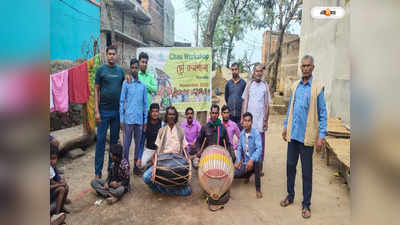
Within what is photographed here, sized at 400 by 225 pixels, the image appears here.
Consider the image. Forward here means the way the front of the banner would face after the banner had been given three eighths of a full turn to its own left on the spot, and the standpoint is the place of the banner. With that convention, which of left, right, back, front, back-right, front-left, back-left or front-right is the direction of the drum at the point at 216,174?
back-right

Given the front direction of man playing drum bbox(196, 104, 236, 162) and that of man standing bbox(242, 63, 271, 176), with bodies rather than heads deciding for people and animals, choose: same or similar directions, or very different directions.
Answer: same or similar directions

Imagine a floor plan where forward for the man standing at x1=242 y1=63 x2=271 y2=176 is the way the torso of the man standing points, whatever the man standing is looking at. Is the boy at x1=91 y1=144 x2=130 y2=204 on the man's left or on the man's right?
on the man's right

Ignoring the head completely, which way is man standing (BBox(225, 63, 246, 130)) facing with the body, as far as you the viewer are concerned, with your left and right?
facing the viewer

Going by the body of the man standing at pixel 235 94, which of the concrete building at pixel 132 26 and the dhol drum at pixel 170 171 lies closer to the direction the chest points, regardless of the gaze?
the dhol drum

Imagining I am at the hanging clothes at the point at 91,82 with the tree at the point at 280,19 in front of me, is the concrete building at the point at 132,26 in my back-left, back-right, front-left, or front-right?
front-left

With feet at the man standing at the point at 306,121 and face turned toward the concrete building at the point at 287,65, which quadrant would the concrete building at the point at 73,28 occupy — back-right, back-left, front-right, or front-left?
front-left

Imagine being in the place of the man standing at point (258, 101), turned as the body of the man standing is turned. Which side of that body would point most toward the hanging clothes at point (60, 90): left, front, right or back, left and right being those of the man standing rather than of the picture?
right

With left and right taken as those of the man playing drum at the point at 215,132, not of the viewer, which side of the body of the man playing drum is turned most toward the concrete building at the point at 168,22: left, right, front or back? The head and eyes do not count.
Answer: back

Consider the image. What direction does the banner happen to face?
toward the camera

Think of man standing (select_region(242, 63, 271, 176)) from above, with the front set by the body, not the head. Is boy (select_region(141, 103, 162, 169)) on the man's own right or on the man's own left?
on the man's own right

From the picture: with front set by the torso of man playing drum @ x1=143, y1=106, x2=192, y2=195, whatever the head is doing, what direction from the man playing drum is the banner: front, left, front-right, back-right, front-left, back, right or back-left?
back

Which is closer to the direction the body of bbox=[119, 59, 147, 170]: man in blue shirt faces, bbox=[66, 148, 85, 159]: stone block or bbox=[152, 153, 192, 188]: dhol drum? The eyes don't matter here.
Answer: the dhol drum
